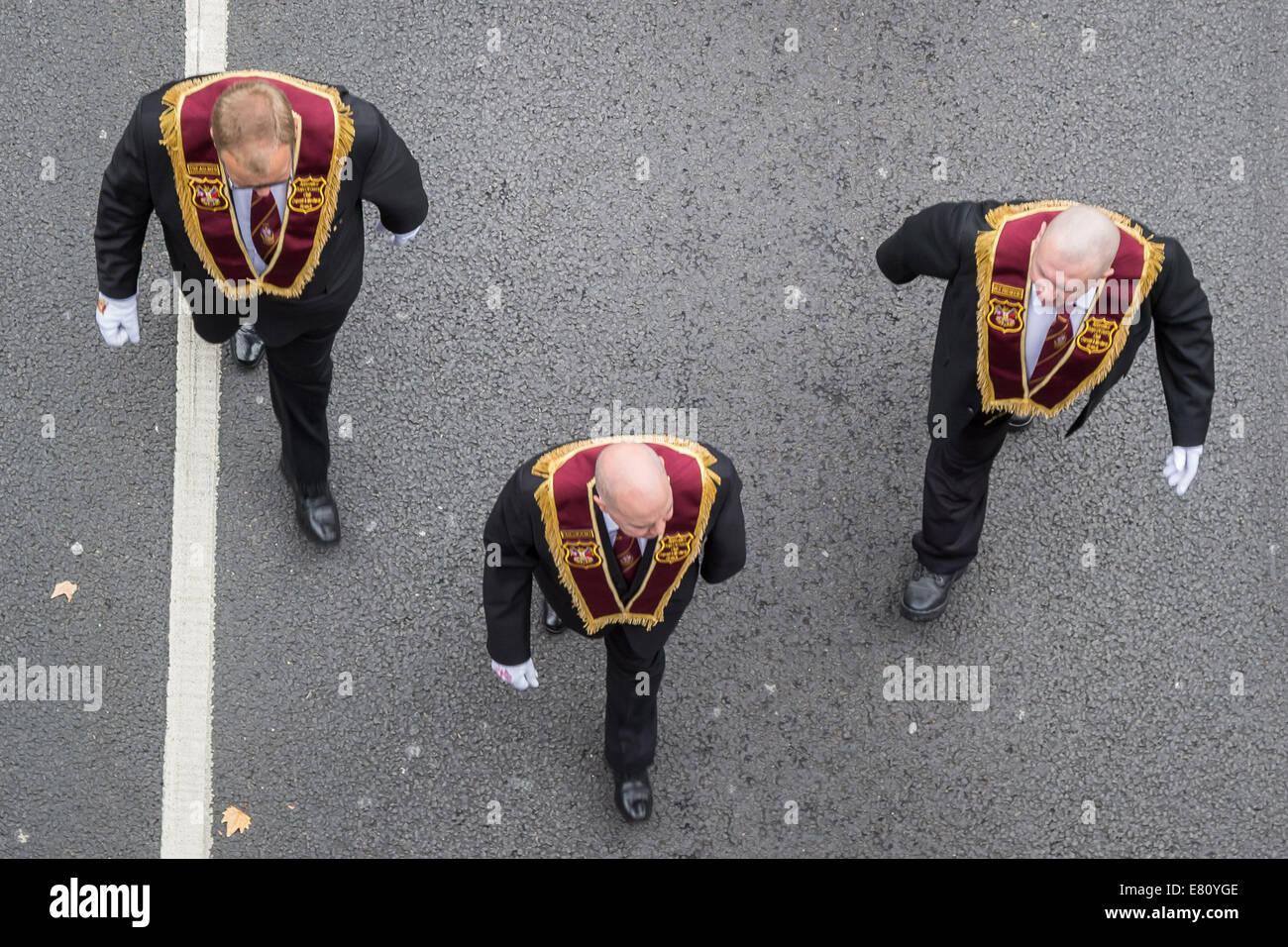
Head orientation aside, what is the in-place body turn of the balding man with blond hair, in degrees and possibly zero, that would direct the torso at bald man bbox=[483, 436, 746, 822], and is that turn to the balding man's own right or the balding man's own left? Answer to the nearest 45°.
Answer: approximately 90° to the balding man's own left

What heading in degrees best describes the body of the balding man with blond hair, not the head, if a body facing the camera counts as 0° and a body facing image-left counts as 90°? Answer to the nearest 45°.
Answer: approximately 0°

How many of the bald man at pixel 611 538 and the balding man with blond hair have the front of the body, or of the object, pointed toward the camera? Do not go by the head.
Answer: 2

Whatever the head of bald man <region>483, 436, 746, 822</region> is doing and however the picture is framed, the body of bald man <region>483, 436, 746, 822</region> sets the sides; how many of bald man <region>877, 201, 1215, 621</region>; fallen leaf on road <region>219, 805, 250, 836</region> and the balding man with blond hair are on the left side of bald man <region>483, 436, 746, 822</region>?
1

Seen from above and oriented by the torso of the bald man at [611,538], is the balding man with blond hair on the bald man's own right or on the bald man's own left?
on the bald man's own right

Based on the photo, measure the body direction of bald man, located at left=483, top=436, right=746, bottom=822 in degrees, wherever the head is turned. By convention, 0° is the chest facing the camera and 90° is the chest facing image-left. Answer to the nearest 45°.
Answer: approximately 0°

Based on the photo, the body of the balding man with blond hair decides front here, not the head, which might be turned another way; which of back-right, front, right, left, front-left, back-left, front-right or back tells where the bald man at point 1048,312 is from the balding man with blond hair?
left
